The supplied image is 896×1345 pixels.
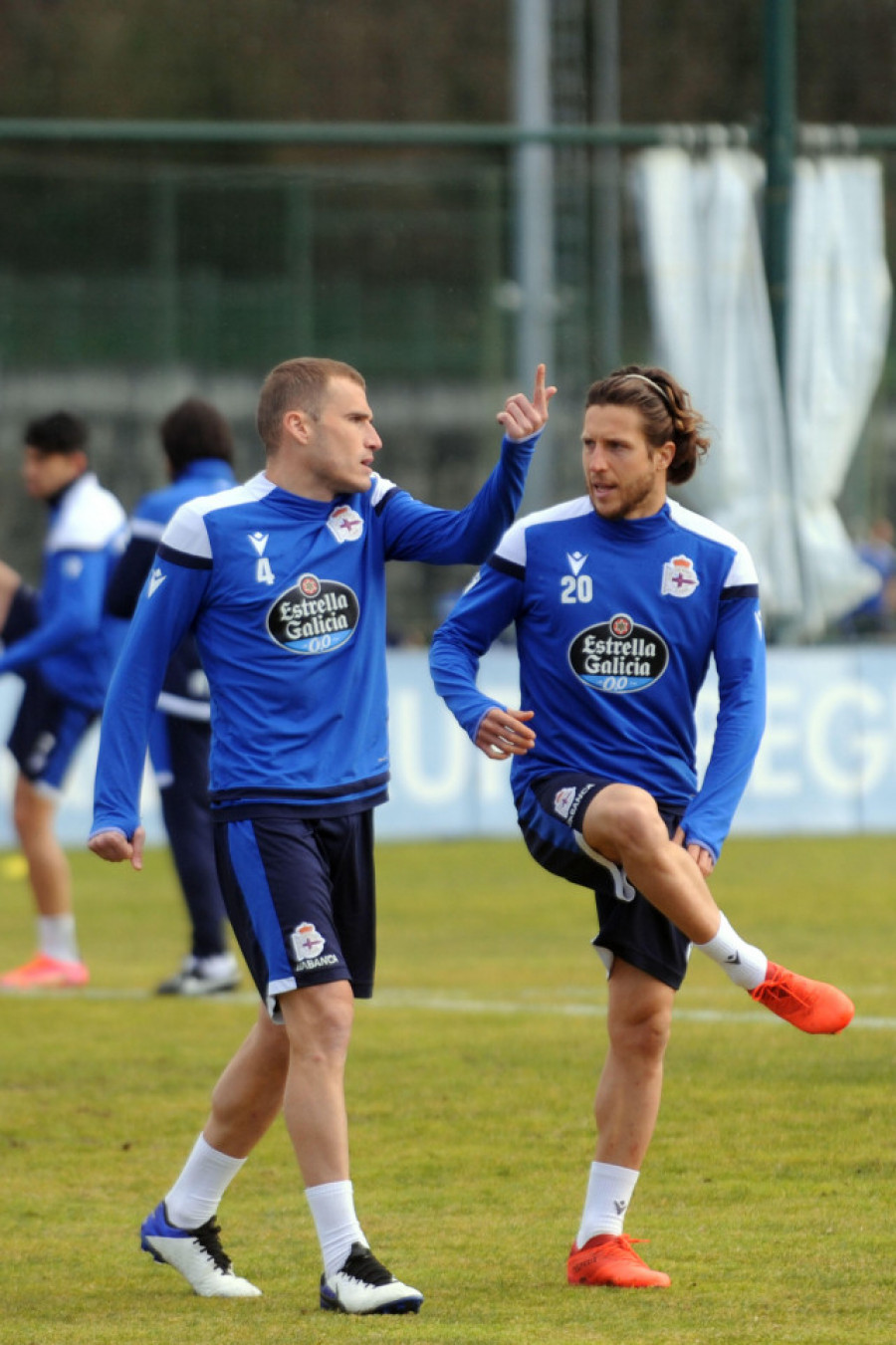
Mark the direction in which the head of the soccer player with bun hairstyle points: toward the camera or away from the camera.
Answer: toward the camera

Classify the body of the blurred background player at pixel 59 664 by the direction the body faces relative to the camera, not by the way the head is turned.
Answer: to the viewer's left

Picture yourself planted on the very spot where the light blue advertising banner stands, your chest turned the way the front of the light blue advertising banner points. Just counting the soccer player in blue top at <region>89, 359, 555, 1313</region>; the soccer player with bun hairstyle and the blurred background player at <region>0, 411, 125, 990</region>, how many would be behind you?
0

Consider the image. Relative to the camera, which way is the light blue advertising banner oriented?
toward the camera

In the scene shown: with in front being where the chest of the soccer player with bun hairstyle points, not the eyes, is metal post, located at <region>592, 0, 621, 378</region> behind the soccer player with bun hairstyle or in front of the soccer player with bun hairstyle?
behind

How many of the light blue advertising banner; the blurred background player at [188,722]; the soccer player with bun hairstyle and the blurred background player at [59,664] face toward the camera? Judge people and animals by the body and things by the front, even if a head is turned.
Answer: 2

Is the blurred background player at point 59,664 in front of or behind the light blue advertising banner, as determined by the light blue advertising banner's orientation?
in front

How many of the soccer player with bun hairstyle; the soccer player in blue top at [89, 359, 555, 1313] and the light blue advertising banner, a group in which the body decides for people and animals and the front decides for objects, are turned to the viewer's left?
0

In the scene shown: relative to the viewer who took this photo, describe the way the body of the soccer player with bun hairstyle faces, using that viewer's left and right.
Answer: facing the viewer

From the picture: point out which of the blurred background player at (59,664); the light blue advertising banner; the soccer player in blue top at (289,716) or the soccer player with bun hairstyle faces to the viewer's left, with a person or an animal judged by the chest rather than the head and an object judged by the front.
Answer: the blurred background player

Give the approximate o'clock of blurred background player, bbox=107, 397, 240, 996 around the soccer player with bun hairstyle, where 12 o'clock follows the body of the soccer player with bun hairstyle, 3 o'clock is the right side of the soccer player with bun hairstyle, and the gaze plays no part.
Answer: The blurred background player is roughly at 5 o'clock from the soccer player with bun hairstyle.

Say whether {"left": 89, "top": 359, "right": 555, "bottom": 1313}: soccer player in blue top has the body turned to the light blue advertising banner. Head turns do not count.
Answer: no

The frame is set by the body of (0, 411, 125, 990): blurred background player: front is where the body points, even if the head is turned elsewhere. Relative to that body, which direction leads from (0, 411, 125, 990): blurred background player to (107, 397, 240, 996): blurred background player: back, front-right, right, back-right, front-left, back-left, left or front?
back-left

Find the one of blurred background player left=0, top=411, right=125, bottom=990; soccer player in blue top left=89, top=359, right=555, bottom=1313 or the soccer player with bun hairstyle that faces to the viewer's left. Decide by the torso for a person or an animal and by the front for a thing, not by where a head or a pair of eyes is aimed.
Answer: the blurred background player

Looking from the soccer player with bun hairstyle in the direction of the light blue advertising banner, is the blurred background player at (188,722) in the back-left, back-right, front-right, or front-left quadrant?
front-left

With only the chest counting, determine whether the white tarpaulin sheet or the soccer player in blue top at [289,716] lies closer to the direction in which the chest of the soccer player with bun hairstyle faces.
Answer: the soccer player in blue top

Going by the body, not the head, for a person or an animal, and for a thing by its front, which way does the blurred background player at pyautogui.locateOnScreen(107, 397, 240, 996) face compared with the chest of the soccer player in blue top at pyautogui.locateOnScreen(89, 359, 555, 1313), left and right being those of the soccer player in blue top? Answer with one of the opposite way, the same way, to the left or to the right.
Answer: the opposite way

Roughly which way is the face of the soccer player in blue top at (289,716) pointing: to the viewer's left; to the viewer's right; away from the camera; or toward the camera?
to the viewer's right

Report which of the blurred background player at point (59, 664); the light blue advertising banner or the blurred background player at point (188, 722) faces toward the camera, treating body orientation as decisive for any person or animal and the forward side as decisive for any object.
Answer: the light blue advertising banner

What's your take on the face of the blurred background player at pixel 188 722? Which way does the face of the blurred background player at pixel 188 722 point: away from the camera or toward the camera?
away from the camera
